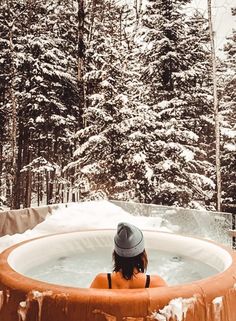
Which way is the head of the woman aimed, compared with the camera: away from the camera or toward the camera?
away from the camera

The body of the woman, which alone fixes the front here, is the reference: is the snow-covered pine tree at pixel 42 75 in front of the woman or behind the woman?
in front

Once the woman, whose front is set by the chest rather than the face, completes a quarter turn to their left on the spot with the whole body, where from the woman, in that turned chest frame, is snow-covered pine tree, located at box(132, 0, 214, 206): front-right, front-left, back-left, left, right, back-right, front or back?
right

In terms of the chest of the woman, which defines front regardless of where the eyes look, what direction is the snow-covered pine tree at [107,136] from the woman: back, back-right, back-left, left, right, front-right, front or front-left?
front

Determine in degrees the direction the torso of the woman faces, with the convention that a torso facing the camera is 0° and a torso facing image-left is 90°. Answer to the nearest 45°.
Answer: approximately 180°
